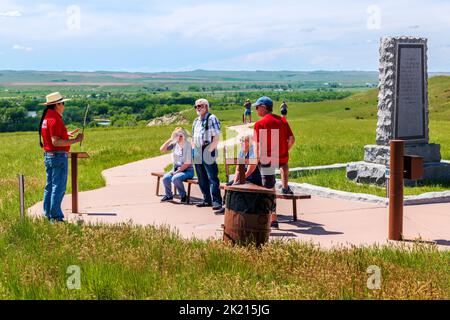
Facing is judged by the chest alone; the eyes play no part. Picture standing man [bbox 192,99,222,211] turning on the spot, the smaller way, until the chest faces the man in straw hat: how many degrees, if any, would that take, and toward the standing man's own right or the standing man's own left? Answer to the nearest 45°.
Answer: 0° — they already face them

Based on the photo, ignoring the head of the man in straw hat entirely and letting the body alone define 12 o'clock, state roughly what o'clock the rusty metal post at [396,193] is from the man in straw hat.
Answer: The rusty metal post is roughly at 1 o'clock from the man in straw hat.

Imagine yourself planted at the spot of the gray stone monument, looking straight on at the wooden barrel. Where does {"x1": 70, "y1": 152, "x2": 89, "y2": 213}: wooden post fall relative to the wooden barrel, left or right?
right

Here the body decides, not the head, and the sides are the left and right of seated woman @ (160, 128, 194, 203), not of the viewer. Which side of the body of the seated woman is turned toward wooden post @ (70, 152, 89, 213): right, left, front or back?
front

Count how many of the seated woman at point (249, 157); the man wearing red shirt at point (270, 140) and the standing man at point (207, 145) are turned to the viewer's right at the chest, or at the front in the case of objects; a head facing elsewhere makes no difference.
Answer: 0

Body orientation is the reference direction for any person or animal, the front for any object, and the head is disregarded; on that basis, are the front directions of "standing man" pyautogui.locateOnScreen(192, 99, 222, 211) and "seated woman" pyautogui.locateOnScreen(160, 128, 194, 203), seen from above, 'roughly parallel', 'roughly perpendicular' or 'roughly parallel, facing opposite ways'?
roughly parallel

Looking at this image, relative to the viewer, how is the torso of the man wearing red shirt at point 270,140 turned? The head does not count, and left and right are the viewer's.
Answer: facing away from the viewer and to the left of the viewer

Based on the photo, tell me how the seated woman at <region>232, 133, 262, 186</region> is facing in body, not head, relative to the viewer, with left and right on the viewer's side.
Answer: facing the viewer and to the left of the viewer

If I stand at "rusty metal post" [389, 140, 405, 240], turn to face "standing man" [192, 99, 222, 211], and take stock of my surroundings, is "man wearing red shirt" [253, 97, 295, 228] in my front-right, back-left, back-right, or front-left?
front-left

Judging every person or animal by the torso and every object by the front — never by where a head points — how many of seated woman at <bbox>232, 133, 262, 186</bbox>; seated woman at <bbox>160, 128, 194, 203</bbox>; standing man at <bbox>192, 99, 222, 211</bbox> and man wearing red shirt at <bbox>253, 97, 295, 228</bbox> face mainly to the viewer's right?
0

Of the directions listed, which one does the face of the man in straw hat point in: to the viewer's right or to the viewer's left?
to the viewer's right

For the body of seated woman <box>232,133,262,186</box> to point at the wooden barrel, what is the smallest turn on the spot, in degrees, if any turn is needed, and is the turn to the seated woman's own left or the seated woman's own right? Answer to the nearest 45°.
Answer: approximately 45° to the seated woman's own left

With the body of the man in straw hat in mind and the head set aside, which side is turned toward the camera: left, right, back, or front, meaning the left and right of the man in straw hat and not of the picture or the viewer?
right

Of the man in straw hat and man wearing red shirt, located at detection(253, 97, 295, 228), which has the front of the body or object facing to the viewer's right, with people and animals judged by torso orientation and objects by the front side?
the man in straw hat

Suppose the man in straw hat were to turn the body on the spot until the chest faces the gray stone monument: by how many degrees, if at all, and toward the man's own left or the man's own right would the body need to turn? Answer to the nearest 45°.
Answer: approximately 45° to the man's own left

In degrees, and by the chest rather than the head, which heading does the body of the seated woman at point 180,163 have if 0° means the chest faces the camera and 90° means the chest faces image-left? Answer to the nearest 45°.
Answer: approximately 45°

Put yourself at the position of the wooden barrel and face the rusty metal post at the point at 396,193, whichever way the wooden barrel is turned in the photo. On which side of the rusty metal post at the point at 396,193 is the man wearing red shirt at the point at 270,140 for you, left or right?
left
